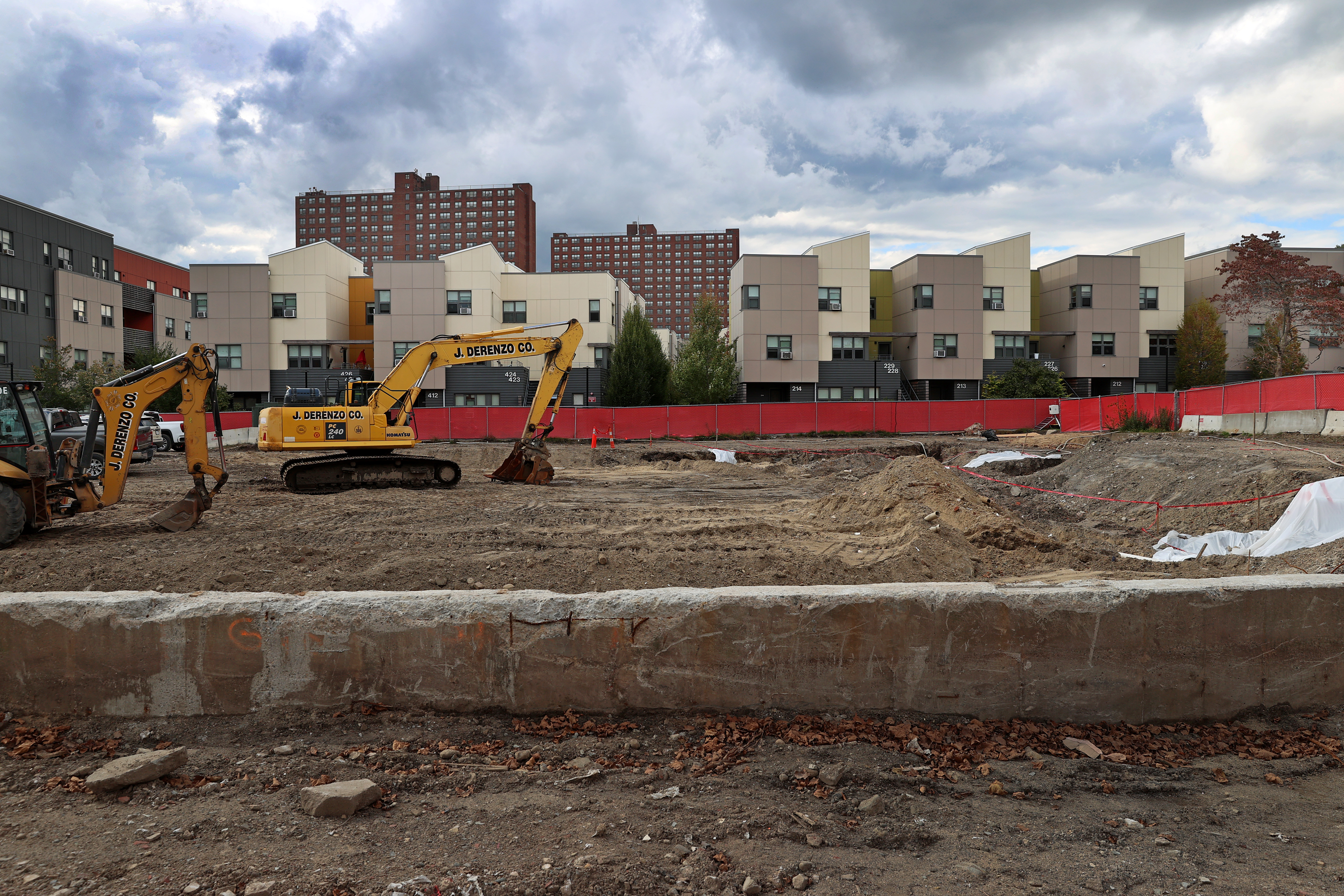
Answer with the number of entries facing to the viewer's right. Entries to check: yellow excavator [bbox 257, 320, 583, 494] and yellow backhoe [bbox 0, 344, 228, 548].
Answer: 1

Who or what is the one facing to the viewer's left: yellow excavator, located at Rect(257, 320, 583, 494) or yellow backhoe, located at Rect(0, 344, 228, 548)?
yellow backhoe, located at Rect(0, 344, 228, 548)

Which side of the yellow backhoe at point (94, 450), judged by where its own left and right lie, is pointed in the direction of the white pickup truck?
right

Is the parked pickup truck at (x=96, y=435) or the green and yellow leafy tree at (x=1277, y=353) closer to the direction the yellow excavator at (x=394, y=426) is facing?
the green and yellow leafy tree

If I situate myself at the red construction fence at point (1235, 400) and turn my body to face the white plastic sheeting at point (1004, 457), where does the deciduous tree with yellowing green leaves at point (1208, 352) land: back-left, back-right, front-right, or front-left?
back-right

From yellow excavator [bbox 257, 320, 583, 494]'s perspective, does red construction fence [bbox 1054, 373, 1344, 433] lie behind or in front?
in front

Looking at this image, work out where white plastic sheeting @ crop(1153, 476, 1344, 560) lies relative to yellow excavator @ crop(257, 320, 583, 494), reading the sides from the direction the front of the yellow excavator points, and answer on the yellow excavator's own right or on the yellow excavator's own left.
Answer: on the yellow excavator's own right

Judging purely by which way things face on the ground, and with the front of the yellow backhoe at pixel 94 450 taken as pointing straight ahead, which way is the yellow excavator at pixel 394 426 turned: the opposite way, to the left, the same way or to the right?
the opposite way

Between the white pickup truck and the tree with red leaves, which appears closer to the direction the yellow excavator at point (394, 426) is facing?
the tree with red leaves

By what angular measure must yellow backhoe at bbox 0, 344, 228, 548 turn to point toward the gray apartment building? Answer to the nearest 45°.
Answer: approximately 90° to its right

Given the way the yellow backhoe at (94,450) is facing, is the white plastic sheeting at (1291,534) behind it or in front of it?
behind

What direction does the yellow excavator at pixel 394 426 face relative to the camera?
to the viewer's right

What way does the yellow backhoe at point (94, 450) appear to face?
to the viewer's left
